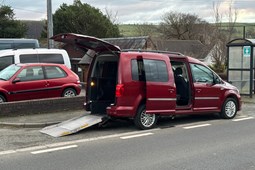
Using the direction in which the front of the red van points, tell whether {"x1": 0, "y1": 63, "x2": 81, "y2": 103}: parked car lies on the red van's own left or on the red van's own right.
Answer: on the red van's own left

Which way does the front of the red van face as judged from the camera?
facing away from the viewer and to the right of the viewer

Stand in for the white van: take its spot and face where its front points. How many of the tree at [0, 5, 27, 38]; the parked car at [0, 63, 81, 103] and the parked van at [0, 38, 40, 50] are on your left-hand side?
1

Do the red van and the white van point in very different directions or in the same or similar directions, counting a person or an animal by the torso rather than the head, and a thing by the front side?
very different directions

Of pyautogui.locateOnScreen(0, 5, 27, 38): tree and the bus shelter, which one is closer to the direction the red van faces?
the bus shelter

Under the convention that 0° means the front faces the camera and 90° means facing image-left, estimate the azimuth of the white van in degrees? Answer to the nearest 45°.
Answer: approximately 90°

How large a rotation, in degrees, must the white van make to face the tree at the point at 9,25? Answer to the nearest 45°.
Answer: approximately 90° to its right

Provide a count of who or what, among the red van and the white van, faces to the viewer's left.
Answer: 1

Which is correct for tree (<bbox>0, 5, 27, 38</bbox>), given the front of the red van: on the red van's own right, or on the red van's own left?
on the red van's own left

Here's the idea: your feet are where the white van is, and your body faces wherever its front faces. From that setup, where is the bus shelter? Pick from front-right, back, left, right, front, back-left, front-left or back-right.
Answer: back

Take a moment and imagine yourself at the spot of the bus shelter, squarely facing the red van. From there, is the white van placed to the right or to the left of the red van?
right

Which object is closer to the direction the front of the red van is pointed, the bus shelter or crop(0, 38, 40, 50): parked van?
the bus shelter

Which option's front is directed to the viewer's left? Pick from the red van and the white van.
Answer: the white van
